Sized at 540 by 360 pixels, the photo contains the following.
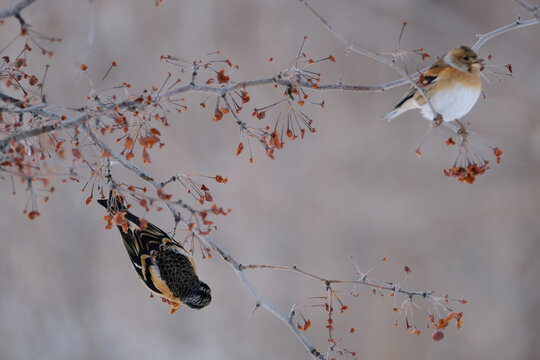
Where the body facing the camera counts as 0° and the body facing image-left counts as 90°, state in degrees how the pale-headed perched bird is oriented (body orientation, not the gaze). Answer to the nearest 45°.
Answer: approximately 315°

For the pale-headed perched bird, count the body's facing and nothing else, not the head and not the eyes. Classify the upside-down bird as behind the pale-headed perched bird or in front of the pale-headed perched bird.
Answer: behind
